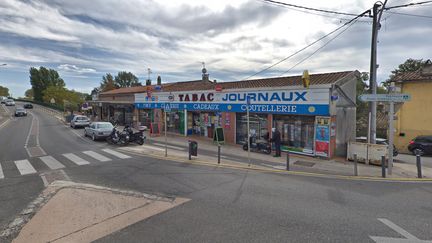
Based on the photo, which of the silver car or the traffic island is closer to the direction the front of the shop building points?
the traffic island

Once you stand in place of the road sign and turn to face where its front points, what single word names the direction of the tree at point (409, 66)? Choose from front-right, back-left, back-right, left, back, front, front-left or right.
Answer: back

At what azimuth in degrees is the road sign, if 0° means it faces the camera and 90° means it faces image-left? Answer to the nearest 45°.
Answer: approximately 0°

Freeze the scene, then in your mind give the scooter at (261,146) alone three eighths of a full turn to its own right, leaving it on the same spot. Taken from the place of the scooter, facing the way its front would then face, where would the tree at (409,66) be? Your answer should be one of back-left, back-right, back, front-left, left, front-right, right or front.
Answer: front

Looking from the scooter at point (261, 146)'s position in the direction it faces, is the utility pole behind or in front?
behind

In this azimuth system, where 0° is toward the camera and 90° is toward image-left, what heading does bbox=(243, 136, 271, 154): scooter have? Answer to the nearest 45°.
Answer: approximately 90°

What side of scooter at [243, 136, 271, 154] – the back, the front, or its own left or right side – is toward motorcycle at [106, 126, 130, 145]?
front

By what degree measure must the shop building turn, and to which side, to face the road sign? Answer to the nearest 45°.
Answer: approximately 90° to its left

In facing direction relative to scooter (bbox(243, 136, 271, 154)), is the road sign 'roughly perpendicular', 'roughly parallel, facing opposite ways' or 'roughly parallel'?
roughly perpendicular

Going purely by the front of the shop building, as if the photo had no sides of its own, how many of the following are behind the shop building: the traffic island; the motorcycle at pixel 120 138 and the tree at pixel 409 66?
1
